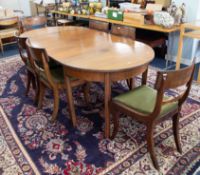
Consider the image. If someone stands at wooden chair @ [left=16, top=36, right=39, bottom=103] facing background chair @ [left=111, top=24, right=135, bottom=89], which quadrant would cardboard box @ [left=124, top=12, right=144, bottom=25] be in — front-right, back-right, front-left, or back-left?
front-left

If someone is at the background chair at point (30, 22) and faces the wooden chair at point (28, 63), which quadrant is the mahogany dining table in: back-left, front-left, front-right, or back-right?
front-left

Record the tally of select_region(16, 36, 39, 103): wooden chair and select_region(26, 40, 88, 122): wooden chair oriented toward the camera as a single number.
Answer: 0

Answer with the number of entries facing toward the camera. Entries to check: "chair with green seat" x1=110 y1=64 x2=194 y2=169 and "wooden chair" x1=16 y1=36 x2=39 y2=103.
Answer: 0

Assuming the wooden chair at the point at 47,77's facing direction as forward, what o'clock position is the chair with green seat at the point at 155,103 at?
The chair with green seat is roughly at 3 o'clock from the wooden chair.

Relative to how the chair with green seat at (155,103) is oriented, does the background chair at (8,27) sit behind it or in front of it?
in front

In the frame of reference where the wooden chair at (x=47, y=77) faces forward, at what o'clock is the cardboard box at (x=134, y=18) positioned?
The cardboard box is roughly at 12 o'clock from the wooden chair.

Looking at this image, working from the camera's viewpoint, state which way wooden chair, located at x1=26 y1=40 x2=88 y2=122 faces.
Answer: facing away from the viewer and to the right of the viewer

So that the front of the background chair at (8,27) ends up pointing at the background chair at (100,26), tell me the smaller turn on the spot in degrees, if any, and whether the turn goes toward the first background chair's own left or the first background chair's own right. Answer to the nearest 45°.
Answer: approximately 90° to the first background chair's own left

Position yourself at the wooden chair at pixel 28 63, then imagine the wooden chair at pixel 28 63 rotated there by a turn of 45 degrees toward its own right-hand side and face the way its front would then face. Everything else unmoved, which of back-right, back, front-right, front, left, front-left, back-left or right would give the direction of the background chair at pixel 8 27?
left

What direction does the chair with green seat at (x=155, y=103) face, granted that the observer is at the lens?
facing away from the viewer and to the left of the viewer

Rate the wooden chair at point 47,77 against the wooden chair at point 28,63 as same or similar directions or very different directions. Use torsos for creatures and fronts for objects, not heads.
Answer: same or similar directions

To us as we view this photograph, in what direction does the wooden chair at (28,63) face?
facing away from the viewer and to the right of the viewer

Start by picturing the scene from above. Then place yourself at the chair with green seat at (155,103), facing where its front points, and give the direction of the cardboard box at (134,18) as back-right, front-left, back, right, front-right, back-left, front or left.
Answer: front-right

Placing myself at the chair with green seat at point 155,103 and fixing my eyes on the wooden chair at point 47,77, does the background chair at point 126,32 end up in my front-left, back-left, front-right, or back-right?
front-right

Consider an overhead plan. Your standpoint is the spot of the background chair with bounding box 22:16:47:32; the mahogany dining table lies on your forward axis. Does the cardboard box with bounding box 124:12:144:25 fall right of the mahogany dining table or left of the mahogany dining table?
left

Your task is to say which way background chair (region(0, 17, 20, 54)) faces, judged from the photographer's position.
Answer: facing the viewer and to the right of the viewer

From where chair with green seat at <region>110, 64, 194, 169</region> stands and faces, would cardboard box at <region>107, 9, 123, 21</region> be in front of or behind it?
in front

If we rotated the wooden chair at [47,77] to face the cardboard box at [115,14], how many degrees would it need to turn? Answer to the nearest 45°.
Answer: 0° — it already faces it

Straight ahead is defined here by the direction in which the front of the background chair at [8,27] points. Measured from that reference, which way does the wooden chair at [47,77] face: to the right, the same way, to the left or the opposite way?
to the left
